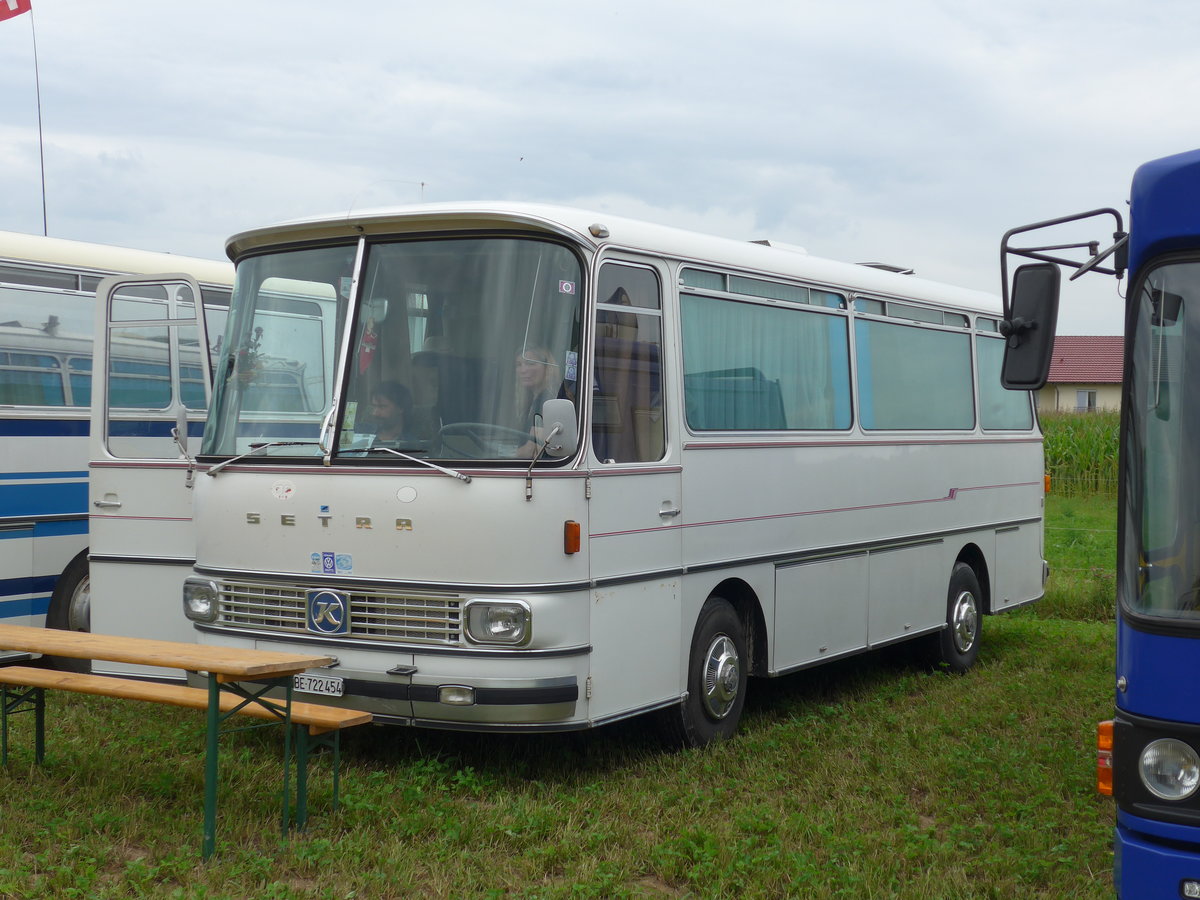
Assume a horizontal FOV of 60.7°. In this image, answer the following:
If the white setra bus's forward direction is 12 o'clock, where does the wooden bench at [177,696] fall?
The wooden bench is roughly at 1 o'clock from the white setra bus.

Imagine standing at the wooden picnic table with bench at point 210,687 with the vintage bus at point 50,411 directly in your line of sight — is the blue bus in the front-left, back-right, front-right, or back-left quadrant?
back-right

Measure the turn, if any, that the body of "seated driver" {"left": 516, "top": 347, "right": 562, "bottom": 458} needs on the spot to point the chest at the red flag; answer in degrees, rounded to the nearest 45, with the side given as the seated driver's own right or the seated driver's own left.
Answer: approximately 90° to the seated driver's own right

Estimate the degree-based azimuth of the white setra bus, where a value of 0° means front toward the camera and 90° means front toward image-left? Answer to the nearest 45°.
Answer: approximately 45°

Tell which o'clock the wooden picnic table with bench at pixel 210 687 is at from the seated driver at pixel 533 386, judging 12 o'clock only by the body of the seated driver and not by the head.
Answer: The wooden picnic table with bench is roughly at 1 o'clock from the seated driver.

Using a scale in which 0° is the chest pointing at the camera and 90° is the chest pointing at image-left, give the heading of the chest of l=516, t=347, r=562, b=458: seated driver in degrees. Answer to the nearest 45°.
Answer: approximately 45°

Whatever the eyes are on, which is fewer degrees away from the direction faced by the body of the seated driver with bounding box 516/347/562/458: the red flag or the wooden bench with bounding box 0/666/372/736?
the wooden bench

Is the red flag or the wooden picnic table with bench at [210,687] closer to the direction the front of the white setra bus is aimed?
the wooden picnic table with bench

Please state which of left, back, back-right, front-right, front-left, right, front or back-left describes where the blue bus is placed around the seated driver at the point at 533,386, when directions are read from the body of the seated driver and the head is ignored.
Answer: left

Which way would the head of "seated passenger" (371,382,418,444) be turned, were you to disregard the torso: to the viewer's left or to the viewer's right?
to the viewer's left

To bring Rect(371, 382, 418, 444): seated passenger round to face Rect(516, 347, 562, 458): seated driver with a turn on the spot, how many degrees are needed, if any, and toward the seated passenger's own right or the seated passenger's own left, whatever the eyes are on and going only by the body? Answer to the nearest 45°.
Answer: approximately 135° to the seated passenger's own left

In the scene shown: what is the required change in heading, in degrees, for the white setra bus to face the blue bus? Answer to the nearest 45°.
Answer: approximately 90° to its left

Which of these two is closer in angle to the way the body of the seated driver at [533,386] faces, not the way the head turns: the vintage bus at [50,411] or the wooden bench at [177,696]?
the wooden bench

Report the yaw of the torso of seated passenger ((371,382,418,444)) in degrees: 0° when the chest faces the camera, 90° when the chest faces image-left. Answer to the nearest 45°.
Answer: approximately 45°
